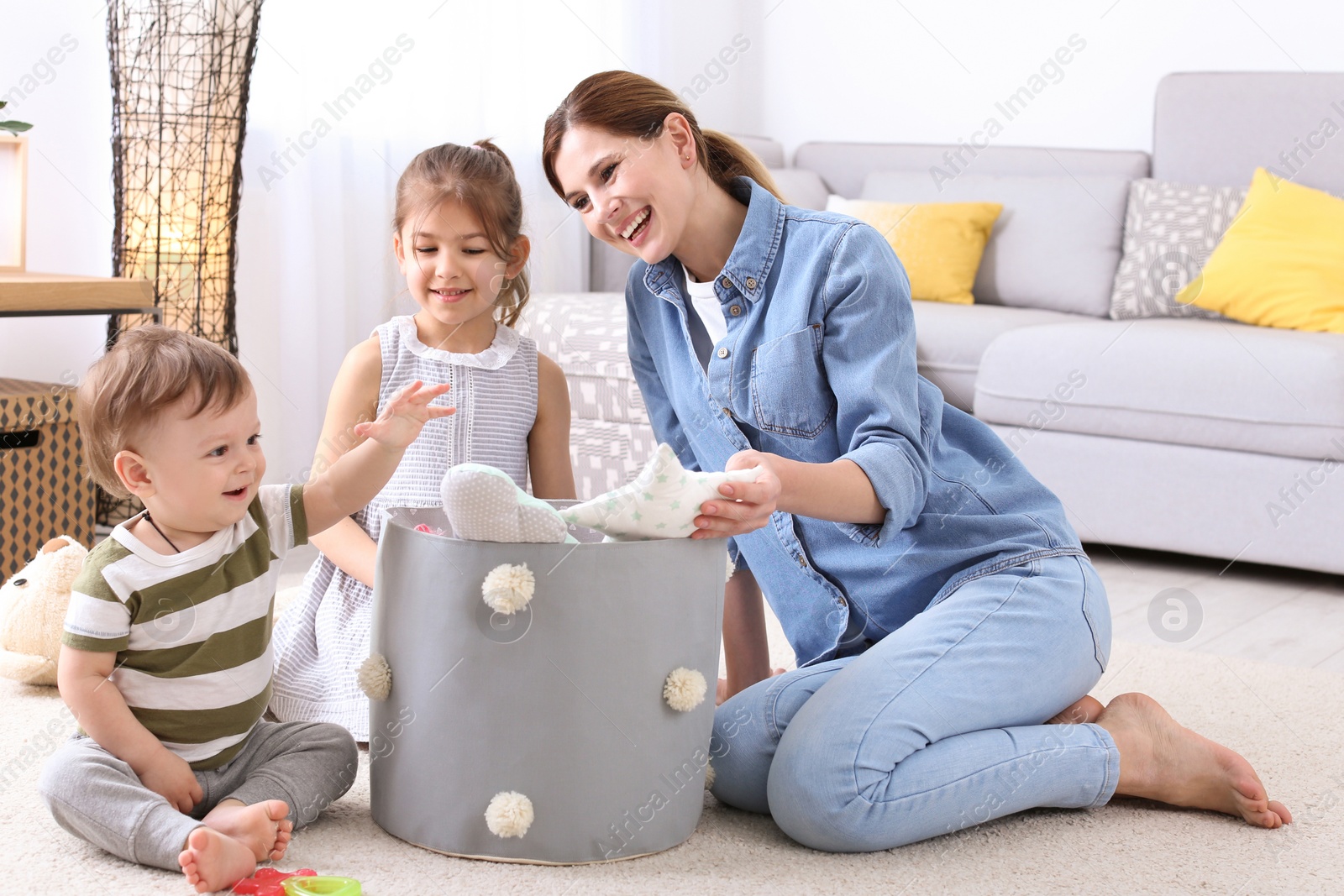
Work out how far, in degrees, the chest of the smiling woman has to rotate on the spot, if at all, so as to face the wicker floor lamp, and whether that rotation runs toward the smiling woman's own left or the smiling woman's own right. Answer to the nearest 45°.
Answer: approximately 90° to the smiling woman's own right

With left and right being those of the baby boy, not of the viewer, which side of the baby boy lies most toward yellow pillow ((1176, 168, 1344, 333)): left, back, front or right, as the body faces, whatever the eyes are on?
left

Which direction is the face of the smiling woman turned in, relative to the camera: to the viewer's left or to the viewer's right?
to the viewer's left

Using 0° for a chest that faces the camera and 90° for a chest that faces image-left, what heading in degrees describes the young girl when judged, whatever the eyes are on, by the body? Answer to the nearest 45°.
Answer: approximately 0°

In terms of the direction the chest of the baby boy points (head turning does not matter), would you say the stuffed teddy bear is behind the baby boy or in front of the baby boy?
behind

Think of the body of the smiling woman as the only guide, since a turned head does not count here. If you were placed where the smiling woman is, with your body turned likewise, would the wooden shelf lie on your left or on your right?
on your right

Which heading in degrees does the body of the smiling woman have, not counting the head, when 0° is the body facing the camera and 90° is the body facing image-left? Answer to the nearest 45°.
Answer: approximately 45°

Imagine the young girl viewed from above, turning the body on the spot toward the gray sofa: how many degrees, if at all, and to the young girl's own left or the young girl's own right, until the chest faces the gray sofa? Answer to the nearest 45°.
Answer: approximately 135° to the young girl's own left

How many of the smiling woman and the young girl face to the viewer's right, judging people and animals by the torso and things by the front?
0

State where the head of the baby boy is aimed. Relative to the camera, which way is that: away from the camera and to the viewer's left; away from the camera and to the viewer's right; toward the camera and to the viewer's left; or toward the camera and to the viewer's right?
toward the camera and to the viewer's right

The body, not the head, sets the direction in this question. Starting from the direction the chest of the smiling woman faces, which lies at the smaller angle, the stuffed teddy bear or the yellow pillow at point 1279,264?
the stuffed teddy bear
